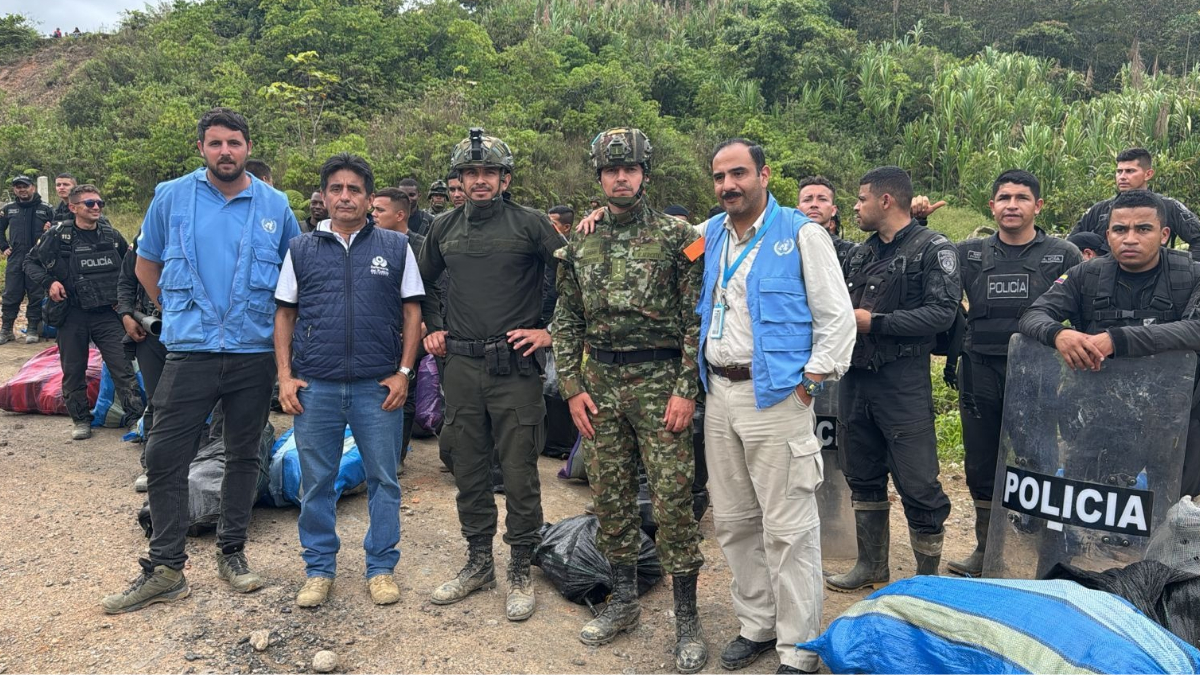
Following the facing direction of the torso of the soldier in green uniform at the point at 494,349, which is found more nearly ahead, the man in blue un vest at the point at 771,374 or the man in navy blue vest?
the man in blue un vest

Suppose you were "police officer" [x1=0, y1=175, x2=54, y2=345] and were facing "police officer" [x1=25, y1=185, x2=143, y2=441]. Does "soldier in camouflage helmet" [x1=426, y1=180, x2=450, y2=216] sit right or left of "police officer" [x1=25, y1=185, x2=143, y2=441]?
left

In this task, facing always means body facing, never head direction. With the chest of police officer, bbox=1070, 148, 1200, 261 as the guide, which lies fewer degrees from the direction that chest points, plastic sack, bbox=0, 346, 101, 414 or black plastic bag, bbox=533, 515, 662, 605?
the black plastic bag

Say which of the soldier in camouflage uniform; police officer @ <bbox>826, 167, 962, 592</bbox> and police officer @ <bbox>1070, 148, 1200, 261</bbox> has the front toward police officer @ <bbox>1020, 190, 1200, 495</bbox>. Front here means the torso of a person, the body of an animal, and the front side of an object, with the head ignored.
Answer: police officer @ <bbox>1070, 148, 1200, 261</bbox>

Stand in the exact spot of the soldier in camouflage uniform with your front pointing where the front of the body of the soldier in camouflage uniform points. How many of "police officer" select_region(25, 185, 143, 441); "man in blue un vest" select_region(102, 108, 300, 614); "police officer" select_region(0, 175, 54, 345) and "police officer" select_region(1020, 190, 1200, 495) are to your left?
1

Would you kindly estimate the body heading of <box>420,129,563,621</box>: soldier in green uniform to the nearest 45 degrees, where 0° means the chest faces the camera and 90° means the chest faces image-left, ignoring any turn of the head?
approximately 0°

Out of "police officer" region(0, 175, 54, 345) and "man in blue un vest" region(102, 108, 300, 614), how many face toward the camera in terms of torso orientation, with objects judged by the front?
2

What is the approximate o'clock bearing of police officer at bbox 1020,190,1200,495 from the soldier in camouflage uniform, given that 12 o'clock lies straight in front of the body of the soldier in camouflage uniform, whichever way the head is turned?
The police officer is roughly at 9 o'clock from the soldier in camouflage uniform.

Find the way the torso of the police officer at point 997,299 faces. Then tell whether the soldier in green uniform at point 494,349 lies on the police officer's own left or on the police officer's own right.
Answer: on the police officer's own right
